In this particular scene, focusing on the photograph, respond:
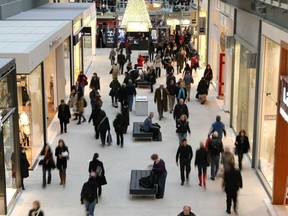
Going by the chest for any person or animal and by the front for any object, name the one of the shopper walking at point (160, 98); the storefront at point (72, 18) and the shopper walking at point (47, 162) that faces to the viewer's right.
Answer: the storefront

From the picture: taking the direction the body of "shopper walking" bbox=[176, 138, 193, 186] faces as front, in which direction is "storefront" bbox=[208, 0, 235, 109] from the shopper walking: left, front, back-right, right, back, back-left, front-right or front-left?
back

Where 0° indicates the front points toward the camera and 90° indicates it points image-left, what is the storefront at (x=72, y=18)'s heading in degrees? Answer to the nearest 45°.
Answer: approximately 270°

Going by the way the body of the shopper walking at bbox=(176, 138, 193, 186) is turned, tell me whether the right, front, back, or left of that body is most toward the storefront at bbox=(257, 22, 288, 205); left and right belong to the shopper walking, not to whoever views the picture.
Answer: left

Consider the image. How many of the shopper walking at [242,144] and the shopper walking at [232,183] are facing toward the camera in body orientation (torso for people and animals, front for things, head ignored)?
1
